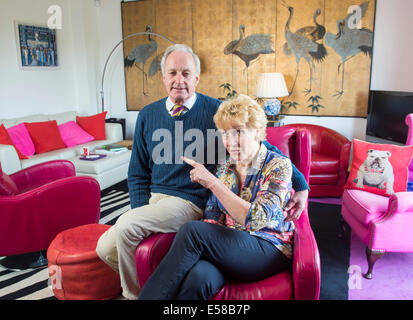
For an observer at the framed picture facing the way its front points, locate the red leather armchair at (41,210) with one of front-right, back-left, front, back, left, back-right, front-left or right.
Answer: front-right

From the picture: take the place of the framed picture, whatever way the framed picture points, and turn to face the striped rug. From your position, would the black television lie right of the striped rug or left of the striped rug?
left

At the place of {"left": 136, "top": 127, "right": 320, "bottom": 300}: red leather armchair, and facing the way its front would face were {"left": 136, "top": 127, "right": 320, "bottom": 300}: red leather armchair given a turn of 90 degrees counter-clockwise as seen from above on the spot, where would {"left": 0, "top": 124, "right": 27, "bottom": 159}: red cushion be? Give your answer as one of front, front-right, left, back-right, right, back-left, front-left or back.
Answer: back

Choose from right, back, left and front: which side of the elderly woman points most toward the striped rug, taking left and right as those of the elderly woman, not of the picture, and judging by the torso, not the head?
right

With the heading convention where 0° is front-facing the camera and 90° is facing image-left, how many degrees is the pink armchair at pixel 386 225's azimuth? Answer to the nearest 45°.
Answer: approximately 45°

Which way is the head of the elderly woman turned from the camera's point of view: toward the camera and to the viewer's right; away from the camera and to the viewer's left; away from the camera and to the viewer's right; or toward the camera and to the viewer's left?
toward the camera and to the viewer's left

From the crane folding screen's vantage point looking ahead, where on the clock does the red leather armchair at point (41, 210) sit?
The red leather armchair is roughly at 1 o'clock from the crane folding screen.

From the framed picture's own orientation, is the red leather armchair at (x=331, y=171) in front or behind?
in front

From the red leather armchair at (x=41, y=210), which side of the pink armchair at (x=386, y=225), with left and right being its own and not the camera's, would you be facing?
front

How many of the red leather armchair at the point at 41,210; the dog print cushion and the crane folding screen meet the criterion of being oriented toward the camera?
2
